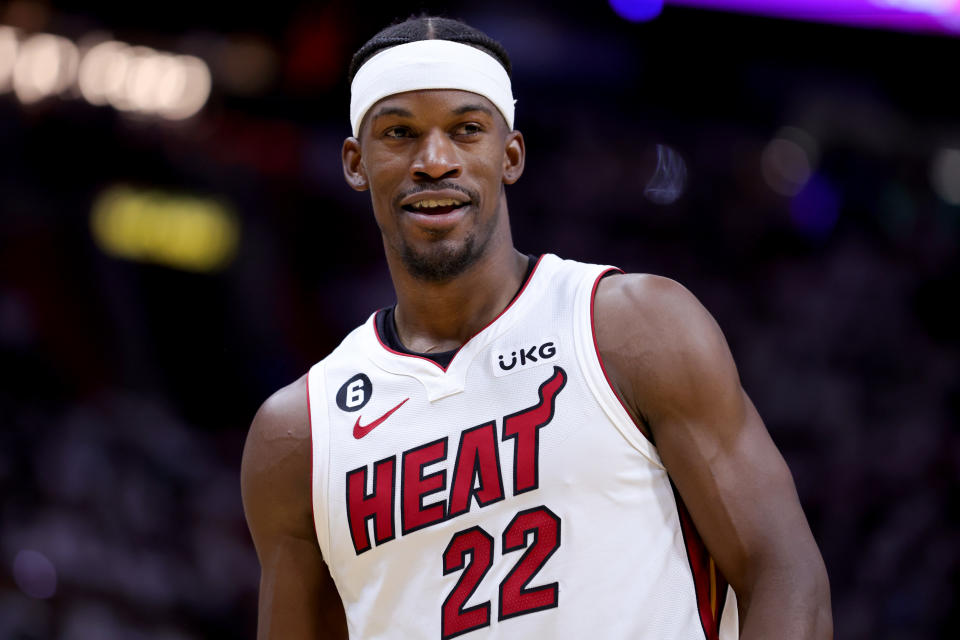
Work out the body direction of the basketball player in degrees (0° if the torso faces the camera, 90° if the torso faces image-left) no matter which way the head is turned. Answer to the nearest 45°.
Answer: approximately 0°
